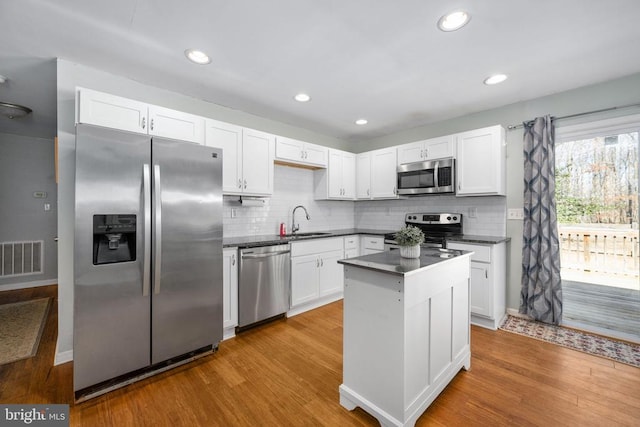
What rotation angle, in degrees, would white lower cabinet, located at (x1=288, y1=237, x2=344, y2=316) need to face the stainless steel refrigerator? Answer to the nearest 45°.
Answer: approximately 90° to its right

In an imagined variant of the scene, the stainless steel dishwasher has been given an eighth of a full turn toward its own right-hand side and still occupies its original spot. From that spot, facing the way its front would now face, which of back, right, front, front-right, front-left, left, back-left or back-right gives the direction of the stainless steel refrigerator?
front-right

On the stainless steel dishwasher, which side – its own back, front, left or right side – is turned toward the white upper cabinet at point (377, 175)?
left

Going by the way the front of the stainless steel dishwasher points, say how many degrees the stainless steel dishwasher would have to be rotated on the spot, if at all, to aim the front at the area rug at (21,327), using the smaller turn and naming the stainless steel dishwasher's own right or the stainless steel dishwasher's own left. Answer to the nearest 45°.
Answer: approximately 135° to the stainless steel dishwasher's own right

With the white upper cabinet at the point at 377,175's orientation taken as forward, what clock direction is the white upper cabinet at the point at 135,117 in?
the white upper cabinet at the point at 135,117 is roughly at 12 o'clock from the white upper cabinet at the point at 377,175.

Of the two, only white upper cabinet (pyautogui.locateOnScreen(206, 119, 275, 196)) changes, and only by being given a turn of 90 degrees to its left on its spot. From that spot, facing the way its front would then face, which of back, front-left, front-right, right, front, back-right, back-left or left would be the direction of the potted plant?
right

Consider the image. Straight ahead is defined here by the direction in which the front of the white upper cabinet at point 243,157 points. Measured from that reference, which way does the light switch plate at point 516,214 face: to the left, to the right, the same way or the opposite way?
to the right

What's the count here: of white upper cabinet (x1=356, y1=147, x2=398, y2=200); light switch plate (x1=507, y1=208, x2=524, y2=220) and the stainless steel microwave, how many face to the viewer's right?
0

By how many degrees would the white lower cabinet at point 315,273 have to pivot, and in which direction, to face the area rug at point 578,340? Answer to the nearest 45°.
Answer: approximately 45° to its left
